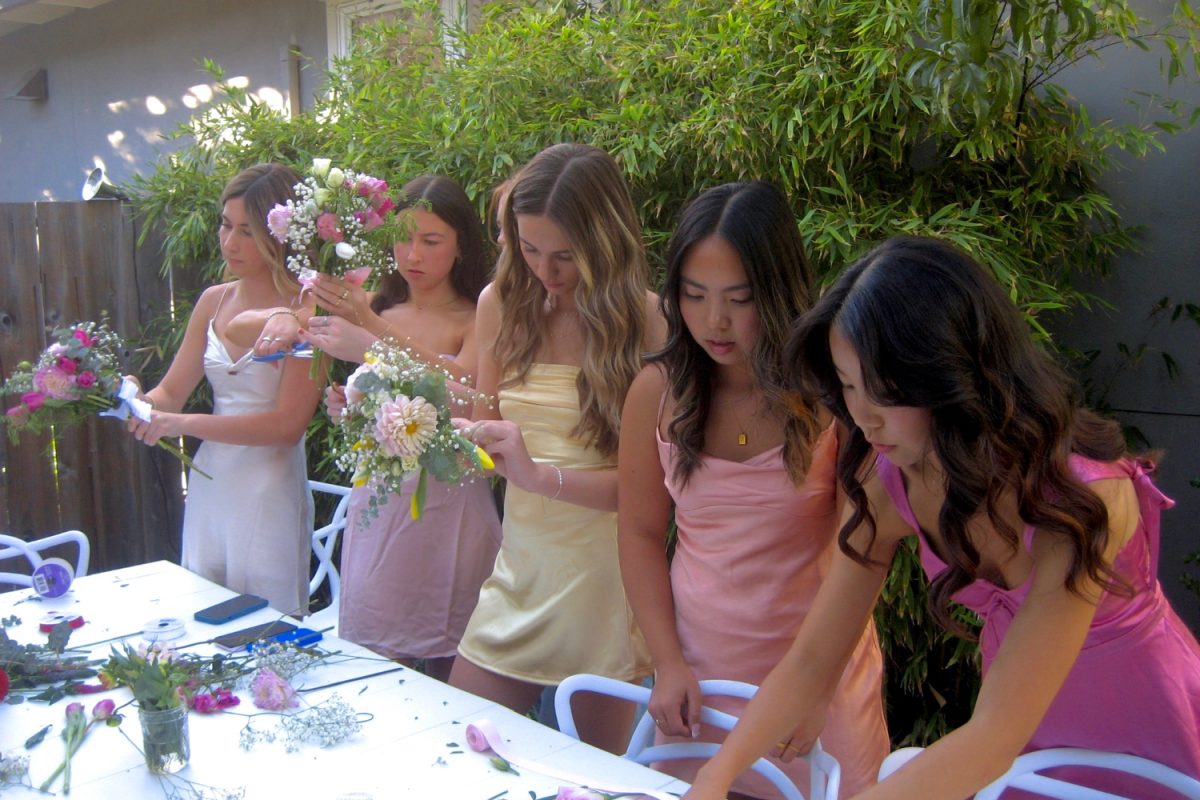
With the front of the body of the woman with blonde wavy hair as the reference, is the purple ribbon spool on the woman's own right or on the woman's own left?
on the woman's own right

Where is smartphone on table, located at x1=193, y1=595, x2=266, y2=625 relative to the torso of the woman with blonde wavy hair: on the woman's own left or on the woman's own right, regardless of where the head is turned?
on the woman's own right

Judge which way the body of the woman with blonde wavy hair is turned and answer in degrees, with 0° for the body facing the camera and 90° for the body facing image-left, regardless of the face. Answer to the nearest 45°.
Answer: approximately 45°

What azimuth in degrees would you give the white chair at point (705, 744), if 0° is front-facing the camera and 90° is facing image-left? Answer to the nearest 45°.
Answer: approximately 45°

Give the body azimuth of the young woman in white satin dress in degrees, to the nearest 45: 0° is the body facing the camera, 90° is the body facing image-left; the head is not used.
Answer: approximately 45°
